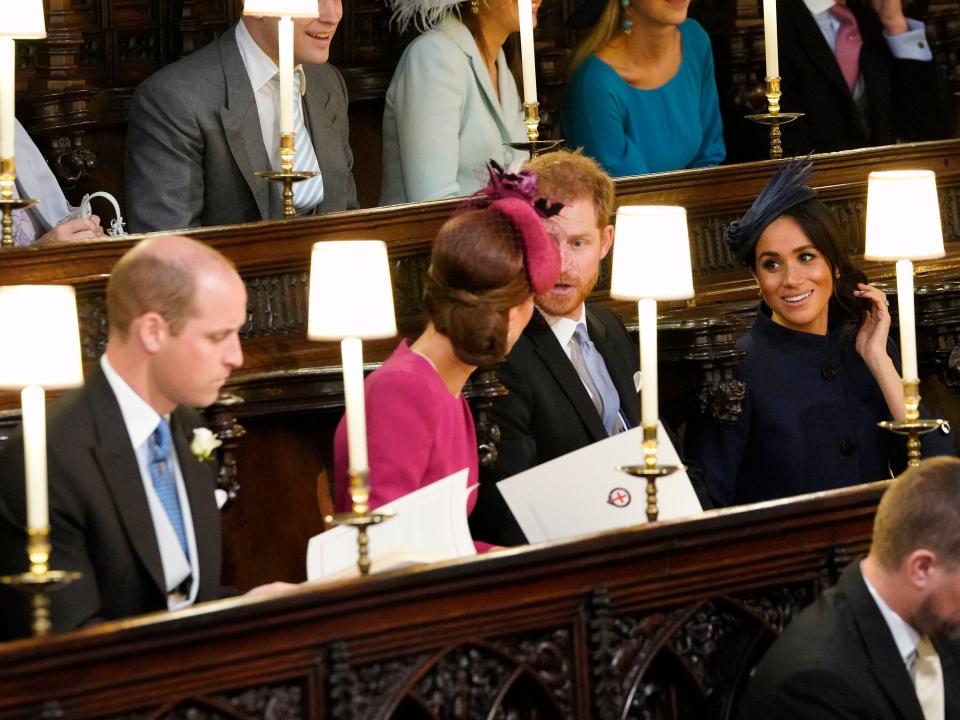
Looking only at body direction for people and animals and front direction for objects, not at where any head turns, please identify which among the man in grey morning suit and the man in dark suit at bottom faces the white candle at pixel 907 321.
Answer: the man in grey morning suit

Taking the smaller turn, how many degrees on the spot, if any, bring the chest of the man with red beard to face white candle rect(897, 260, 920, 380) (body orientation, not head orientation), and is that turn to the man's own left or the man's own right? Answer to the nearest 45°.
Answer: approximately 45° to the man's own left

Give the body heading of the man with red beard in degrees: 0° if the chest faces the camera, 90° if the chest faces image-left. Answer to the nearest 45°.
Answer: approximately 315°

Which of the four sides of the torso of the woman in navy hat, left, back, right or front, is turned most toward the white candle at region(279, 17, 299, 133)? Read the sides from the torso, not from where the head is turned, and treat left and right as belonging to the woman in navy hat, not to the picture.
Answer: right

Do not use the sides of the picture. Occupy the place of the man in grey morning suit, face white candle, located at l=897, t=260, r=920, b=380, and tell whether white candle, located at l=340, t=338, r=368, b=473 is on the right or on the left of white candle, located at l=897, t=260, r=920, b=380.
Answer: right
